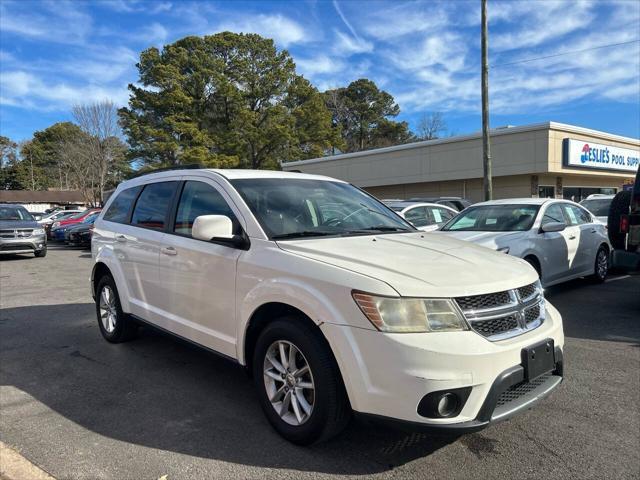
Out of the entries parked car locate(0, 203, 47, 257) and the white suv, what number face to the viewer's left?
0

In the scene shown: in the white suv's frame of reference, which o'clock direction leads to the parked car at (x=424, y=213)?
The parked car is roughly at 8 o'clock from the white suv.

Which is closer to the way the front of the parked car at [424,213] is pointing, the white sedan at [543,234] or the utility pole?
the white sedan

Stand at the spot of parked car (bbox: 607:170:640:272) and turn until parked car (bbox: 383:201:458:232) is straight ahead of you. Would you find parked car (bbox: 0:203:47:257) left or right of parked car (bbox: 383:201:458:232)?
left

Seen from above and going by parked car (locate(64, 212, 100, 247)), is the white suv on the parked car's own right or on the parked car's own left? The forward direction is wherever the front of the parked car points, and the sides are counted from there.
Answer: on the parked car's own left

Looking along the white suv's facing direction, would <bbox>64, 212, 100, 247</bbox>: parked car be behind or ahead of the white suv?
behind

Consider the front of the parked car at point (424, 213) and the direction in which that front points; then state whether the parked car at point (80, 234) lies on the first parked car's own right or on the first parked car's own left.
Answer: on the first parked car's own right

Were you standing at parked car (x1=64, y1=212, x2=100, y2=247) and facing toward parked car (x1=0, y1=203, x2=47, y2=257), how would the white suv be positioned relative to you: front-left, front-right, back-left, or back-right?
front-left

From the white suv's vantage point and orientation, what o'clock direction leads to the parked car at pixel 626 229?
The parked car is roughly at 9 o'clock from the white suv.

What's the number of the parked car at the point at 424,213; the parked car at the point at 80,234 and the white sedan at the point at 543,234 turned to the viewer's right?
0

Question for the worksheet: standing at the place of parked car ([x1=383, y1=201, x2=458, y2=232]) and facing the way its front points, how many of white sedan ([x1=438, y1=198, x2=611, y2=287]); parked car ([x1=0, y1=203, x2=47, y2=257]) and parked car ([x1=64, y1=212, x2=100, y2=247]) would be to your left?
1

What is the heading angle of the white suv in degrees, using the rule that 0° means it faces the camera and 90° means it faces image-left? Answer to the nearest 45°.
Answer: approximately 315°

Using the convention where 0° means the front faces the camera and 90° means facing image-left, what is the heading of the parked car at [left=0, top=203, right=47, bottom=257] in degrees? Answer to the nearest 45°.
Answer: approximately 315°

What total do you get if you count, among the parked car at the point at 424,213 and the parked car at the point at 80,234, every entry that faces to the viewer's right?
0

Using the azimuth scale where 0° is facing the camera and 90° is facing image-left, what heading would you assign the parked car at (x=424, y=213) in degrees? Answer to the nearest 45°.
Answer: approximately 45°
